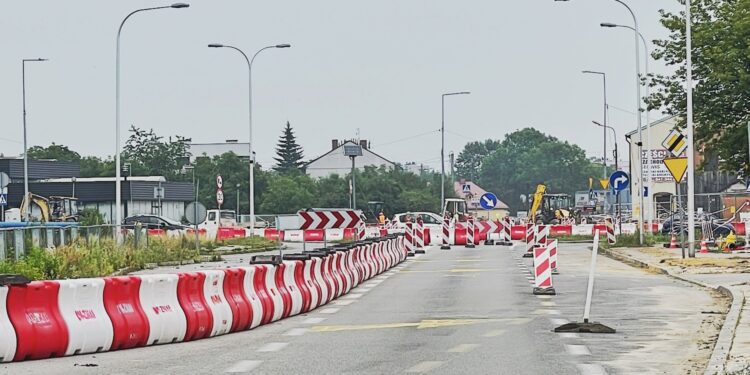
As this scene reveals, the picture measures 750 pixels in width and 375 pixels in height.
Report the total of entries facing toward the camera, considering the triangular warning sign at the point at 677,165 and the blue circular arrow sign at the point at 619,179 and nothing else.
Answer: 2

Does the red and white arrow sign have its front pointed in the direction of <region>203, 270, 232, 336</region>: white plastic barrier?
yes

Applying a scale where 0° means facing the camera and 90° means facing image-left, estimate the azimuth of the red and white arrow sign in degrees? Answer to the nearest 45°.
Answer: approximately 0°

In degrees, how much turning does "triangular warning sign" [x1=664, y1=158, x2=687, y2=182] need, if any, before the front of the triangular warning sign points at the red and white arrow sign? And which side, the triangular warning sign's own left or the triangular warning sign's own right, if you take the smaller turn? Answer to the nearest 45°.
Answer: approximately 45° to the triangular warning sign's own right

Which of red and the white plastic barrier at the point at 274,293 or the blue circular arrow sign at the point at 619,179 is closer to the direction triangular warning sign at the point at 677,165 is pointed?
the red and white plastic barrier

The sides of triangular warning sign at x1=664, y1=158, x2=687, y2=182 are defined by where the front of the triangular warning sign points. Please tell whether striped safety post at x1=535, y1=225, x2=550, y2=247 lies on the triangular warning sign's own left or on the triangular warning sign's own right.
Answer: on the triangular warning sign's own right

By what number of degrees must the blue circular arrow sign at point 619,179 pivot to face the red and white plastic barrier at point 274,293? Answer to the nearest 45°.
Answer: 0° — it already faces it

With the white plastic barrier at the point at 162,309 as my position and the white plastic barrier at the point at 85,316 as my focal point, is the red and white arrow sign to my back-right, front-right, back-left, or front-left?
back-right

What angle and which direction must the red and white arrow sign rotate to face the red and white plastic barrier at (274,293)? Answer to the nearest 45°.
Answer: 0° — it already faces it
